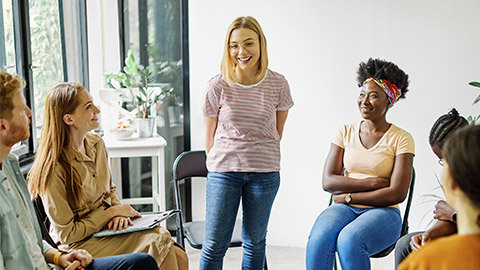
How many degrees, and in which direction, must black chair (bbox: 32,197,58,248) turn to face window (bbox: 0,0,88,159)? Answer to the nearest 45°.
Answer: approximately 90° to its left

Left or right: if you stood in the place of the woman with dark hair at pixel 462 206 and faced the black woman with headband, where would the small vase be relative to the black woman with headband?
left

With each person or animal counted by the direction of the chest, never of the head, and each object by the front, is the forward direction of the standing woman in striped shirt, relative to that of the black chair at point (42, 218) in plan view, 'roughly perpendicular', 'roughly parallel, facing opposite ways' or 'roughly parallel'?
roughly perpendicular

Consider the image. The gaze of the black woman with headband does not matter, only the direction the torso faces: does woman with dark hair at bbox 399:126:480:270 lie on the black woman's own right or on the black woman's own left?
on the black woman's own left

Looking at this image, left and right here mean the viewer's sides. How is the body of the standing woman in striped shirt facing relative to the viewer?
facing the viewer

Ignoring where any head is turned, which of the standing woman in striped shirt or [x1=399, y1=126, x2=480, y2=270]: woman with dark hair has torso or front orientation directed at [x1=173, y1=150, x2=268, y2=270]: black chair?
the woman with dark hair

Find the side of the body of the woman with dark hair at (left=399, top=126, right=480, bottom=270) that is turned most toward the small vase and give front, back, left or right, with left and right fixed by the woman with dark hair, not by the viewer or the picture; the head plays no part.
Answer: front

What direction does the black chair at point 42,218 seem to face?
to the viewer's right

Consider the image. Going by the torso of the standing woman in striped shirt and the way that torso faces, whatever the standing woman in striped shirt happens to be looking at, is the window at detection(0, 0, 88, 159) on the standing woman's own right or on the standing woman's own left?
on the standing woman's own right

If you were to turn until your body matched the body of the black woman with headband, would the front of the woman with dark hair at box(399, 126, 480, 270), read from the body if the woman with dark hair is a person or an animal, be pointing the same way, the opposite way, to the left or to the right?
to the right

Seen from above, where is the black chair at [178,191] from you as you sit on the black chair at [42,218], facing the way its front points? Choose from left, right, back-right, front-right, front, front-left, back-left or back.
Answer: front-left

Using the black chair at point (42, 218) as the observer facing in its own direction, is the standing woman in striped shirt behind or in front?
in front

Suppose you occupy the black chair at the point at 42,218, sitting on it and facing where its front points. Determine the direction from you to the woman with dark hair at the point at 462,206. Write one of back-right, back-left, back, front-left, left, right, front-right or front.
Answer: front-right

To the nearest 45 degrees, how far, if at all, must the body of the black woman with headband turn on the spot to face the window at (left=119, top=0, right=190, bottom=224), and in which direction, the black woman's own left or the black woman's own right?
approximately 90° to the black woman's own right

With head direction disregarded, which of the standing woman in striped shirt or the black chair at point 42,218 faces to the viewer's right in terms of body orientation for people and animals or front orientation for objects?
the black chair
